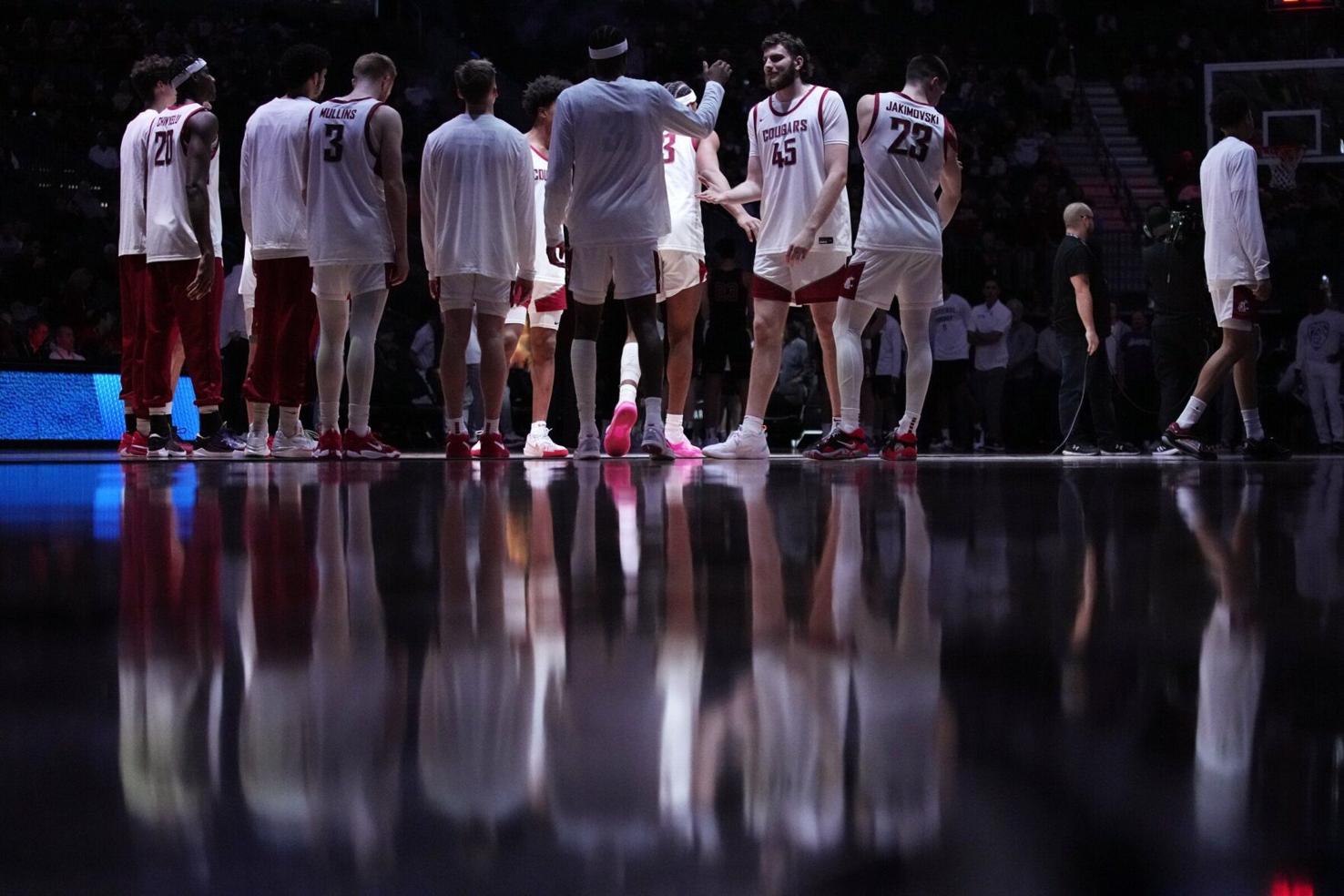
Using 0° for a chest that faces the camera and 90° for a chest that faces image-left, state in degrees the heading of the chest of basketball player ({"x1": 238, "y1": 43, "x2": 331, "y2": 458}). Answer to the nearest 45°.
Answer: approximately 225°

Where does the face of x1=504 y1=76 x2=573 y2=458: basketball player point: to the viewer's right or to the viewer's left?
to the viewer's right

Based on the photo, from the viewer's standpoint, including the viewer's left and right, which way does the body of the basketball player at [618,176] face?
facing away from the viewer

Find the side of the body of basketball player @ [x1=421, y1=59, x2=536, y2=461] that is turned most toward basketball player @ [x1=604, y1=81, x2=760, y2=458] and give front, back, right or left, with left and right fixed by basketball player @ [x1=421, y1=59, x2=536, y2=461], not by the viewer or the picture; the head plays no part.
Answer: right

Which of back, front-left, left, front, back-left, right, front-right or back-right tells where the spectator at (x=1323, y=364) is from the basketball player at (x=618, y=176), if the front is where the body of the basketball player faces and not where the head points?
front-right

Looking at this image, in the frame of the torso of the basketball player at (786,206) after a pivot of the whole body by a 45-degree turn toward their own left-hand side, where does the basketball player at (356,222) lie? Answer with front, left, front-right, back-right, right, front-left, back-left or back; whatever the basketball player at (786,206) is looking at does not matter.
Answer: right

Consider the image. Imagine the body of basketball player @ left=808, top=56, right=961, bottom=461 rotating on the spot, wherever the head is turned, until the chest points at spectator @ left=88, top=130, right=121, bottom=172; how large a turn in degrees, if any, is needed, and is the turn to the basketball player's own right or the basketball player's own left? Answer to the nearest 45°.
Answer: approximately 45° to the basketball player's own left

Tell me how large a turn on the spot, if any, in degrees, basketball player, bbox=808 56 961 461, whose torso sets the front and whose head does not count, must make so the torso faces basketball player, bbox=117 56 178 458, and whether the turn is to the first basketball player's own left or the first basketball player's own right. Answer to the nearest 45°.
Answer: approximately 90° to the first basketball player's own left

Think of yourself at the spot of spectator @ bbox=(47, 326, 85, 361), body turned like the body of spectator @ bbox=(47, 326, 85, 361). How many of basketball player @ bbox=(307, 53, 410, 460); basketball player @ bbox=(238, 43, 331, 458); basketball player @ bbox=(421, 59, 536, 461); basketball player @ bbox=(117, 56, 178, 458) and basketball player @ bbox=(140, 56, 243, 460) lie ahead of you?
5

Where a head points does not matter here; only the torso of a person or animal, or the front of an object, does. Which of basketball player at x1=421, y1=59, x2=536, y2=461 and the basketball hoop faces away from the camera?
the basketball player

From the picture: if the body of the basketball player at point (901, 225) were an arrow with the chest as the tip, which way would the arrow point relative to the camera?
away from the camera

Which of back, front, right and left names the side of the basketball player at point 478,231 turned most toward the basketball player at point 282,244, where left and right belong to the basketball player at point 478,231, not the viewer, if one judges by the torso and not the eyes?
left

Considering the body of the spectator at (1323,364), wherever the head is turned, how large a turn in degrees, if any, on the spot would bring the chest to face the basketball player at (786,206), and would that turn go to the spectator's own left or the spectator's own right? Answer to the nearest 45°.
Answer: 0° — they already face them

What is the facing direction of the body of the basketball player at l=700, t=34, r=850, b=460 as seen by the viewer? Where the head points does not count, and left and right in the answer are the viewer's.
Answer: facing the viewer and to the left of the viewer

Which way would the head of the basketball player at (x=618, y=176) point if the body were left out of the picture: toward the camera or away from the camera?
away from the camera

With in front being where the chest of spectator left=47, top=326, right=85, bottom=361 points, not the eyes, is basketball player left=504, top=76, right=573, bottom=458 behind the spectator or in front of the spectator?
in front
